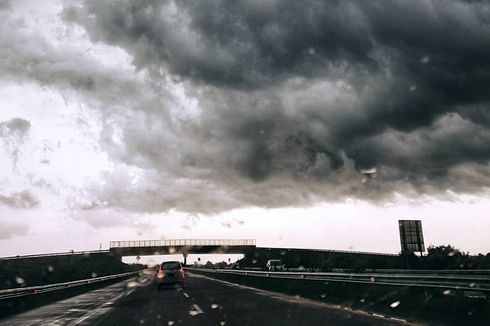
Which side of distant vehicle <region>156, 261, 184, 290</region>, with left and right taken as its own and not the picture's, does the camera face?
back

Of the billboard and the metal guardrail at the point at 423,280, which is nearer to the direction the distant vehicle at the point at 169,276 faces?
the billboard

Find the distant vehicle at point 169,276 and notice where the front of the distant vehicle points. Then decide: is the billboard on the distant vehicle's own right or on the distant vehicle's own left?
on the distant vehicle's own right

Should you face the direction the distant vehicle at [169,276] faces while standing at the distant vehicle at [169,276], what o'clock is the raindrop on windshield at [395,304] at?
The raindrop on windshield is roughly at 5 o'clock from the distant vehicle.
